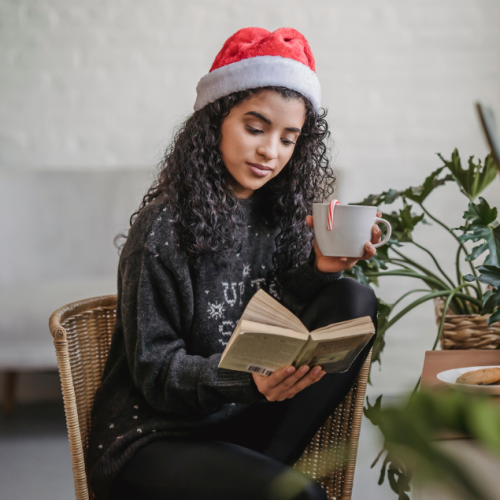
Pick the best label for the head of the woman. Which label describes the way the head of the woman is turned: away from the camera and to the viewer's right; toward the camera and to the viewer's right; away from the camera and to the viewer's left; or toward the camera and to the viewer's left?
toward the camera and to the viewer's right

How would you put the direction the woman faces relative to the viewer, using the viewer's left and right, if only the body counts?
facing the viewer and to the right of the viewer

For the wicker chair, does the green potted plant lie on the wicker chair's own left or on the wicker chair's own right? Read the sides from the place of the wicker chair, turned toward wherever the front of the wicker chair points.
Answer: on the wicker chair's own left

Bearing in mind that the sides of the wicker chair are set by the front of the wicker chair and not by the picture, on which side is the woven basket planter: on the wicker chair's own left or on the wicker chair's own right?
on the wicker chair's own left

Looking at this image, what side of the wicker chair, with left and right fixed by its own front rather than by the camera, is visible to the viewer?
front
